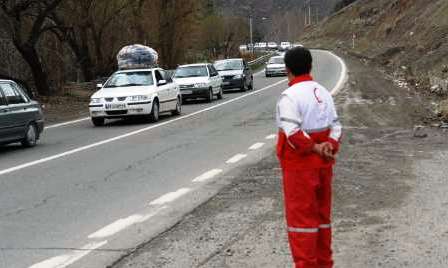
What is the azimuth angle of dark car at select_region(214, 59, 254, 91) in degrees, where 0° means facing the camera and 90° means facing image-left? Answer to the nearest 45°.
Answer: approximately 45°

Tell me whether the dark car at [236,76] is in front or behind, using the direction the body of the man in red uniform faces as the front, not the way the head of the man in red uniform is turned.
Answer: in front

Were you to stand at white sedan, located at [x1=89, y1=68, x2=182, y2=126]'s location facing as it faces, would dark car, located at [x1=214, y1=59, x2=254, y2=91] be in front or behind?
behind

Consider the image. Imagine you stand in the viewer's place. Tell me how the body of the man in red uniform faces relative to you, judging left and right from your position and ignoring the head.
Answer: facing away from the viewer and to the left of the viewer

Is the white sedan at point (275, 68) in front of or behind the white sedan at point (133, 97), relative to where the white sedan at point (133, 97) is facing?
behind
